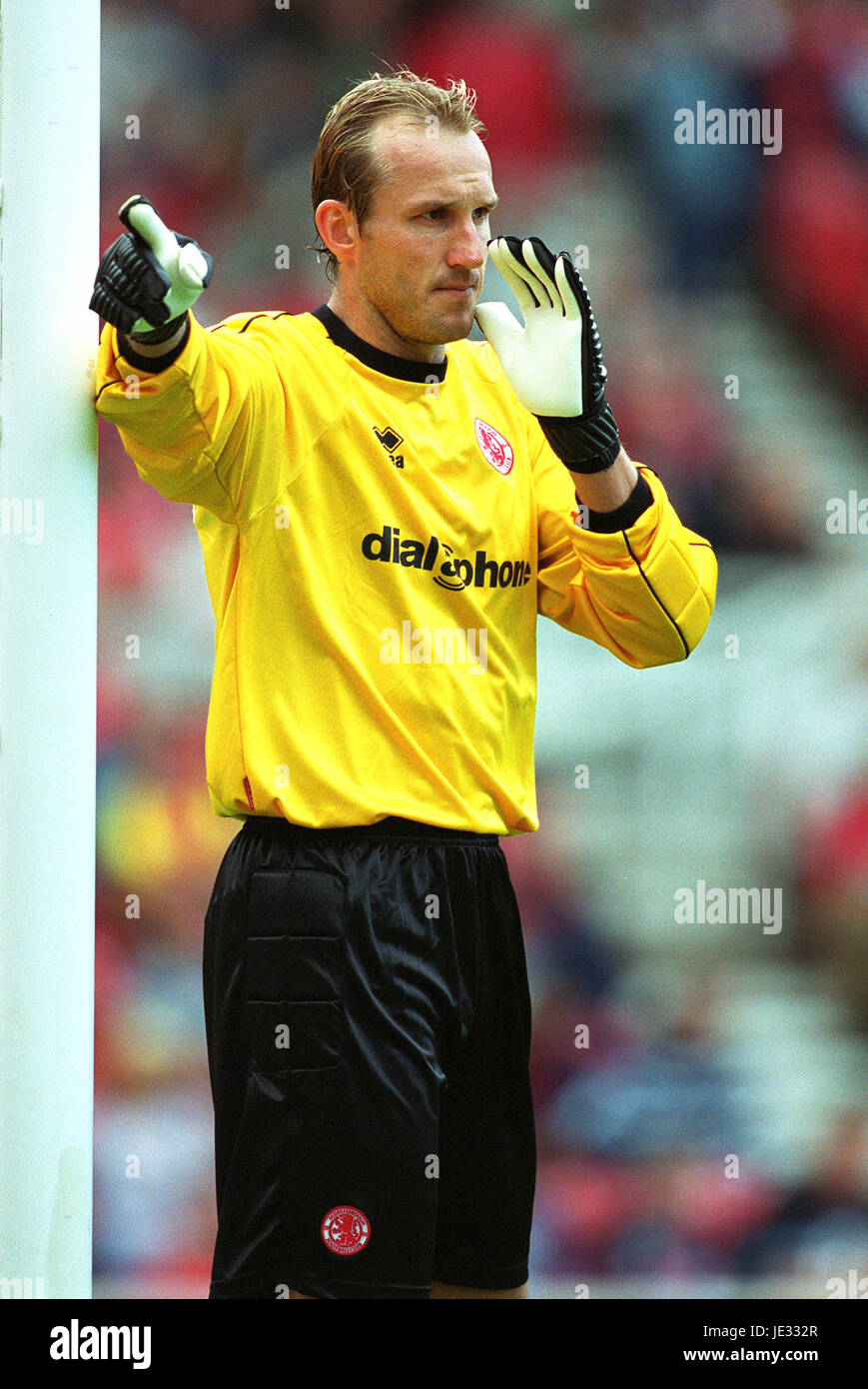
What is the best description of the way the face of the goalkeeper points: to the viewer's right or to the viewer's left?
to the viewer's right

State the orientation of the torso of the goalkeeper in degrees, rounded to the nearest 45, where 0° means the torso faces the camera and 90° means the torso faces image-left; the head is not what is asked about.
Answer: approximately 315°
